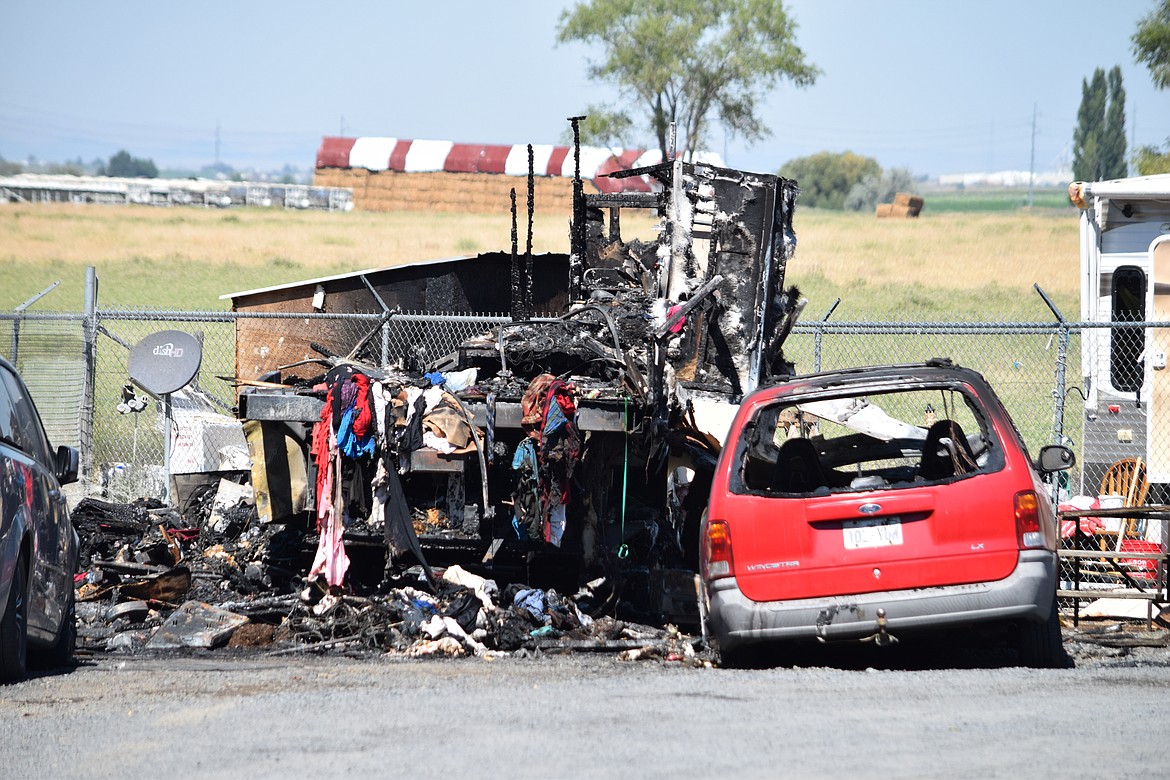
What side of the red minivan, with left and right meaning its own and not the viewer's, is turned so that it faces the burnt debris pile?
left

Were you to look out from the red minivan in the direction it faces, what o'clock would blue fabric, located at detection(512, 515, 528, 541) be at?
The blue fabric is roughly at 10 o'clock from the red minivan.

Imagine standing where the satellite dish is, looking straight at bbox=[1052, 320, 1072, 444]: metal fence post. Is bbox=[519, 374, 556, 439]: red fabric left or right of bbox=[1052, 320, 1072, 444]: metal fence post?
right

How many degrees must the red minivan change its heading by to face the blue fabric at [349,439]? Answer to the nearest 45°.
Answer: approximately 90° to its left

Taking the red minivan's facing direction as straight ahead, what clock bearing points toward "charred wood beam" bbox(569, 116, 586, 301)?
The charred wood beam is roughly at 11 o'clock from the red minivan.

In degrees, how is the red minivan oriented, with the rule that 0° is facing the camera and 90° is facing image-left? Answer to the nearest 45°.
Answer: approximately 180°

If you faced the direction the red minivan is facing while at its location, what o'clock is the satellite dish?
The satellite dish is roughly at 10 o'clock from the red minivan.

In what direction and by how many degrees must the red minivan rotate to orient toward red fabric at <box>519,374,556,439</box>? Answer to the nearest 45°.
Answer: approximately 45° to its left

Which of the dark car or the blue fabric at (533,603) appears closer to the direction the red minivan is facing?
the blue fabric
